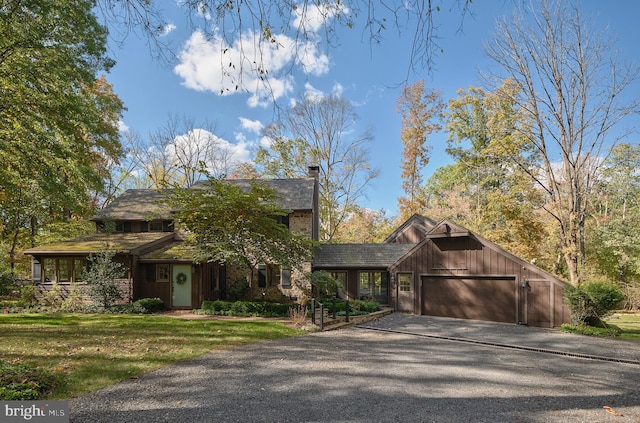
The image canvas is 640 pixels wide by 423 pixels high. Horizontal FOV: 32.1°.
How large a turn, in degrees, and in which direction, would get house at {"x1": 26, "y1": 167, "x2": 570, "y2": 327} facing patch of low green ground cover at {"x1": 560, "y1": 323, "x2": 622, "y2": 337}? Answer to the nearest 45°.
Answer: approximately 45° to its left

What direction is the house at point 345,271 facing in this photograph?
toward the camera

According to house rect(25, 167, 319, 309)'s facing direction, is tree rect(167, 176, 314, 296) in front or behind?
in front

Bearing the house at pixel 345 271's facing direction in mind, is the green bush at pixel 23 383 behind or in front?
in front

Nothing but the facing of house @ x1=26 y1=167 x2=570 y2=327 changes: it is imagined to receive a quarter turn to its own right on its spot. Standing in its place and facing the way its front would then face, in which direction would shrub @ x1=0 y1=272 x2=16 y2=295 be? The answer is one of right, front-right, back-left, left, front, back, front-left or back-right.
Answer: front

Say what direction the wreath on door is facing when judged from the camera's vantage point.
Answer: facing the viewer
